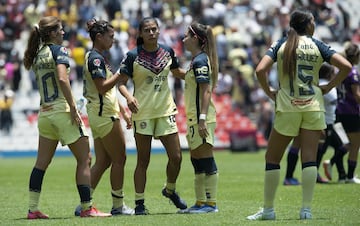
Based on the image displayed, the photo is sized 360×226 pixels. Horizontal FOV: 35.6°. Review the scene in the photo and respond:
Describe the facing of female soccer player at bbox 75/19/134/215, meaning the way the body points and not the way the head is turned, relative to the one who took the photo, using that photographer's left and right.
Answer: facing to the right of the viewer

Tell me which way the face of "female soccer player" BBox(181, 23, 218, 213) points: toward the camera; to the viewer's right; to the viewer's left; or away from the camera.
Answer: to the viewer's left

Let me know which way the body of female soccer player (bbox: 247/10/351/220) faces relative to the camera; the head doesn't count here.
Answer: away from the camera

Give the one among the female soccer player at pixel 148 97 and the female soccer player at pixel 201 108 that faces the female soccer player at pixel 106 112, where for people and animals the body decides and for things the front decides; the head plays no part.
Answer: the female soccer player at pixel 201 108

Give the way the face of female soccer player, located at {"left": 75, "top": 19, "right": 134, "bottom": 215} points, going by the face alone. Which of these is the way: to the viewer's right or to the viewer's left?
to the viewer's right

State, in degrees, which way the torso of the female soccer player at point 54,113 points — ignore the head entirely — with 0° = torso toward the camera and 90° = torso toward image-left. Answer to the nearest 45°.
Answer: approximately 225°

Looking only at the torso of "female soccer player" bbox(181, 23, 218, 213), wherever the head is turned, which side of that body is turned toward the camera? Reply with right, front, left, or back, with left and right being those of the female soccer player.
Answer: left

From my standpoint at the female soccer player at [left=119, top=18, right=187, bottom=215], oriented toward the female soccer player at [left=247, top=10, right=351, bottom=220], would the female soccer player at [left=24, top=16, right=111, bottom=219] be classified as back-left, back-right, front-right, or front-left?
back-right

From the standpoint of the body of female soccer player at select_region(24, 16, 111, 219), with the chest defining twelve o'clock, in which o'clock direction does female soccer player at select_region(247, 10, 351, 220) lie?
female soccer player at select_region(247, 10, 351, 220) is roughly at 2 o'clock from female soccer player at select_region(24, 16, 111, 219).

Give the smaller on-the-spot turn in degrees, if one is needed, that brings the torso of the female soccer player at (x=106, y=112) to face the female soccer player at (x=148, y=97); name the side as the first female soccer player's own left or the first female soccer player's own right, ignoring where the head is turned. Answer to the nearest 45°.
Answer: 0° — they already face them

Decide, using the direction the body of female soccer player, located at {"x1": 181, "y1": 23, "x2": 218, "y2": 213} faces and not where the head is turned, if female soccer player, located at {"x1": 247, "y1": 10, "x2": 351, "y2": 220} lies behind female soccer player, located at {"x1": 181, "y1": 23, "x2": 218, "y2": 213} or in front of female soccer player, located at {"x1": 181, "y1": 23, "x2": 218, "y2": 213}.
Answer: behind
